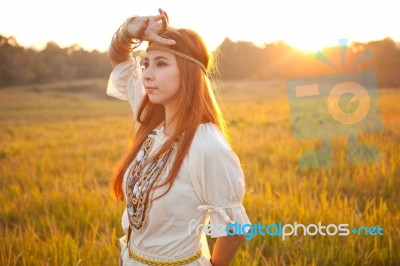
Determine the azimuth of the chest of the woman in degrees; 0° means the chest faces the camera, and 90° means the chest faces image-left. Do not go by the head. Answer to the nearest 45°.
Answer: approximately 45°
